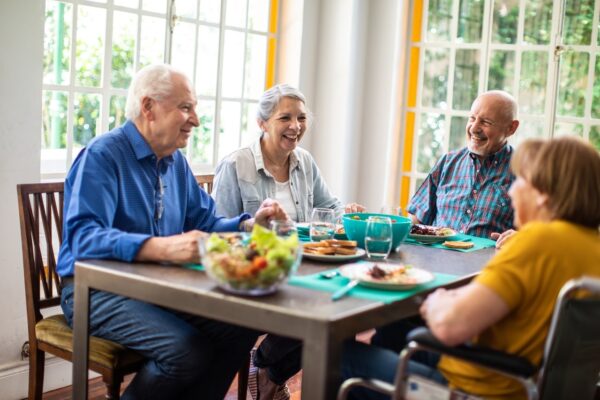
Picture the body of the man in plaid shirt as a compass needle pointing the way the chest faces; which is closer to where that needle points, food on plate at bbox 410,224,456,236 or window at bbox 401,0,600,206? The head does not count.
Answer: the food on plate

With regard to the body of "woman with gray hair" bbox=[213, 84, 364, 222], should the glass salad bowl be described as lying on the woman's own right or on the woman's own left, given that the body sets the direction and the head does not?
on the woman's own right

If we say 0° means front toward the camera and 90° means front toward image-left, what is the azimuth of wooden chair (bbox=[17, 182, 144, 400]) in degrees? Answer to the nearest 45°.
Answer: approximately 315°

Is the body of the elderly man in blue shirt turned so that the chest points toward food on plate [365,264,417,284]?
yes

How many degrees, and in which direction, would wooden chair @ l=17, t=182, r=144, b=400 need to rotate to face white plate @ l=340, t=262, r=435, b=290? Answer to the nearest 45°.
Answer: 0° — it already faces it

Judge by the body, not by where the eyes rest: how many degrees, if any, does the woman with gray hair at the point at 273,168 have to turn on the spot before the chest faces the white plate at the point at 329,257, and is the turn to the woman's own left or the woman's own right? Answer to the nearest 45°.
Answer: approximately 45° to the woman's own right

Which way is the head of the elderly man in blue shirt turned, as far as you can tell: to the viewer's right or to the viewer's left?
to the viewer's right

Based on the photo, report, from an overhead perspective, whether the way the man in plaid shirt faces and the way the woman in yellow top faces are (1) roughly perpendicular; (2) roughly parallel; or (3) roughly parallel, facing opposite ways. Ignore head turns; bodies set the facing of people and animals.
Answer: roughly perpendicular

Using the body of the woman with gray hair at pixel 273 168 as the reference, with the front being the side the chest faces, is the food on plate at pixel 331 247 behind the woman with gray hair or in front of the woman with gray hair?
in front

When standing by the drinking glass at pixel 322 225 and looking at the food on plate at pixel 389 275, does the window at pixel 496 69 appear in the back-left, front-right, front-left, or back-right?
back-left
